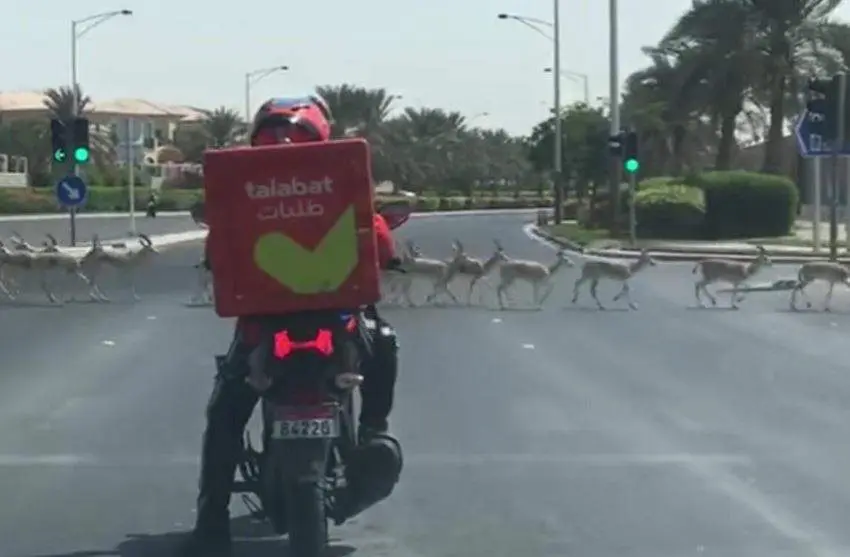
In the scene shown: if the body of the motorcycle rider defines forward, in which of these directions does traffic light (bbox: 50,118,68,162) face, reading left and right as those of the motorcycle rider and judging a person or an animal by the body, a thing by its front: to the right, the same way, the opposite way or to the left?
the opposite way

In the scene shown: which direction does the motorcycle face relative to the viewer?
away from the camera

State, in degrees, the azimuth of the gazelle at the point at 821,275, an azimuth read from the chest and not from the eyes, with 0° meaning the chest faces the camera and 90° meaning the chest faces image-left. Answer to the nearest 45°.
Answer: approximately 270°

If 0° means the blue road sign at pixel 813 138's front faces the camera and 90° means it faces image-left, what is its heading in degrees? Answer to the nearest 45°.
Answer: approximately 0°

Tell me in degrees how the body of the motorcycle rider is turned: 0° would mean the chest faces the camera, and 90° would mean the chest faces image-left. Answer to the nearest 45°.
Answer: approximately 180°

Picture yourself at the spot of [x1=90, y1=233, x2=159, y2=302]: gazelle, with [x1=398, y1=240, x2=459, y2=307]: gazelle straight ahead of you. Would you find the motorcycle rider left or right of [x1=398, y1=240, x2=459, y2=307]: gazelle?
right

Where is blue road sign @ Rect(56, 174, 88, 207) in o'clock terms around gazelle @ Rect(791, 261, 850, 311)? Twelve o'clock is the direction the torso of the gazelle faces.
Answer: The blue road sign is roughly at 7 o'clock from the gazelle.

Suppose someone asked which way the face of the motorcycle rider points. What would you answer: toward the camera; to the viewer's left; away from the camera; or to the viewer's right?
away from the camera

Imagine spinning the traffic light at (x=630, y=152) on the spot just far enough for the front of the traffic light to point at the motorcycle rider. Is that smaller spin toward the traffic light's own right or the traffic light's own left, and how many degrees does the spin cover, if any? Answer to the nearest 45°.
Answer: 0° — it already faces them
